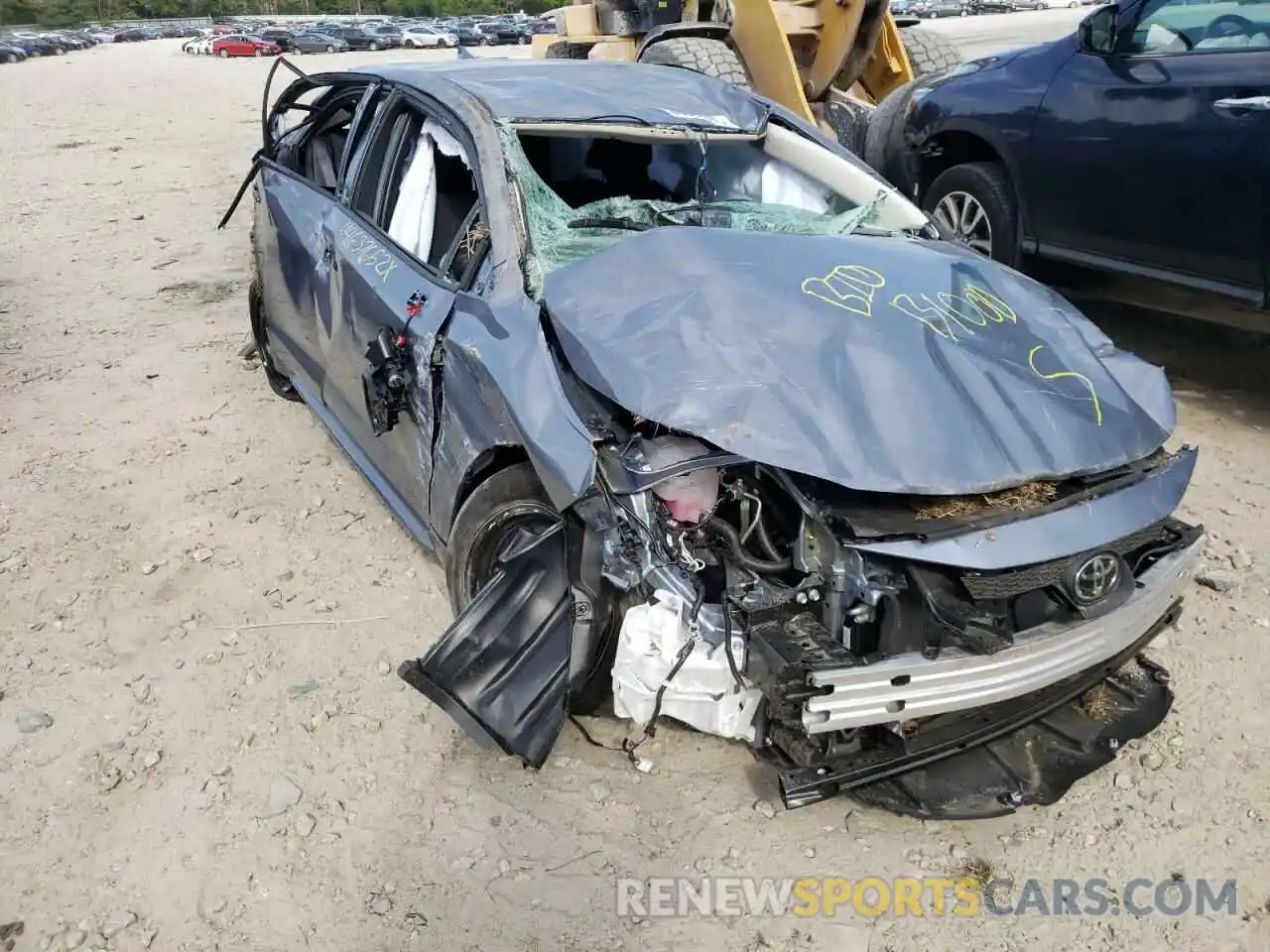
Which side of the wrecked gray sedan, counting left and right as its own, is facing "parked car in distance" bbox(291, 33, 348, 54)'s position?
back

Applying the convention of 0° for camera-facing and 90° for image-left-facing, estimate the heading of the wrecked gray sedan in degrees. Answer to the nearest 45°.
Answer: approximately 315°

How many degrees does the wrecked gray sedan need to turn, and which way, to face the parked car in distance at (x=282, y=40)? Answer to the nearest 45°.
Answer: approximately 180°

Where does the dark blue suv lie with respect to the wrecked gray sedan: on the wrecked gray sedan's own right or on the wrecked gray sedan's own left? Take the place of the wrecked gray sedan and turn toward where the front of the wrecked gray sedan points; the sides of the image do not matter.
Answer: on the wrecked gray sedan's own left

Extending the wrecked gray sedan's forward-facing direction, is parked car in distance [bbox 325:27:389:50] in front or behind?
behind

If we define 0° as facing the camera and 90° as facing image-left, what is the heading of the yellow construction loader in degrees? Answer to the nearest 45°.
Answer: approximately 315°

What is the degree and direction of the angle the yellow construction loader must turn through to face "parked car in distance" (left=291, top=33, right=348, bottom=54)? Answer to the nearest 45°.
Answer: approximately 180°

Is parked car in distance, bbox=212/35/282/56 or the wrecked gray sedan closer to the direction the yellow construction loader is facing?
the wrecked gray sedan

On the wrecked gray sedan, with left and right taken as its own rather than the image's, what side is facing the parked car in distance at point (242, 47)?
back

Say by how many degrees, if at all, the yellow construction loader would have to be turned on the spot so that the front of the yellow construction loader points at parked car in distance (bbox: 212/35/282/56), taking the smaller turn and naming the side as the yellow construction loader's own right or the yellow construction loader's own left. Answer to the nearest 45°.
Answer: approximately 180°

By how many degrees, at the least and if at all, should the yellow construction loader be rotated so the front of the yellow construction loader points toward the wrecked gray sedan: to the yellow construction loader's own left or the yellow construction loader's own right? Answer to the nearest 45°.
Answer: approximately 45° to the yellow construction loader's own right

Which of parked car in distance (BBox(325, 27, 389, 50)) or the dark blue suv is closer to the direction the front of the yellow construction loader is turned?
the dark blue suv
